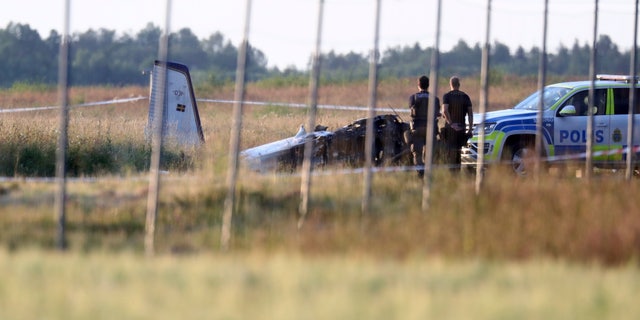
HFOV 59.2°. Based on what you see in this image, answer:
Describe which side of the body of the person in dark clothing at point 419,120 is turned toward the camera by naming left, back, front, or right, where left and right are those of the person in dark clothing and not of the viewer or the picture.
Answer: back

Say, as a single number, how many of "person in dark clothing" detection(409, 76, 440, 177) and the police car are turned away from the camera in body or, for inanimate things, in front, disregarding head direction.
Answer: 1

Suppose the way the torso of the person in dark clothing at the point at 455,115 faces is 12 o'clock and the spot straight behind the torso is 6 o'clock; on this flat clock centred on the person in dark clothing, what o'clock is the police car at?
The police car is roughly at 2 o'clock from the person in dark clothing.

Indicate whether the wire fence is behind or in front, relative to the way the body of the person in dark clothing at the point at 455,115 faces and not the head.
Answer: behind

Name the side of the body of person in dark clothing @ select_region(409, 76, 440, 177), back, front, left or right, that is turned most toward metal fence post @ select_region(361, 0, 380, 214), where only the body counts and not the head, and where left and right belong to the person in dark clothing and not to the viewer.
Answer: back

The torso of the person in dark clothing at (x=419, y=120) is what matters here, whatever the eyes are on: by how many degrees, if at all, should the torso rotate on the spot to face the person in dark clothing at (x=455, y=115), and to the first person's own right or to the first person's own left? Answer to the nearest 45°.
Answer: approximately 90° to the first person's own right

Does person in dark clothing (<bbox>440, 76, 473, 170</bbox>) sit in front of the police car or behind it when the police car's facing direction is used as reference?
in front

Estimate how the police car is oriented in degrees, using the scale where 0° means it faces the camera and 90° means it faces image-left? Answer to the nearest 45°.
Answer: approximately 45°

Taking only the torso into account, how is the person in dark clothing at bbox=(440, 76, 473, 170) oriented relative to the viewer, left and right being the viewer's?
facing away from the viewer
